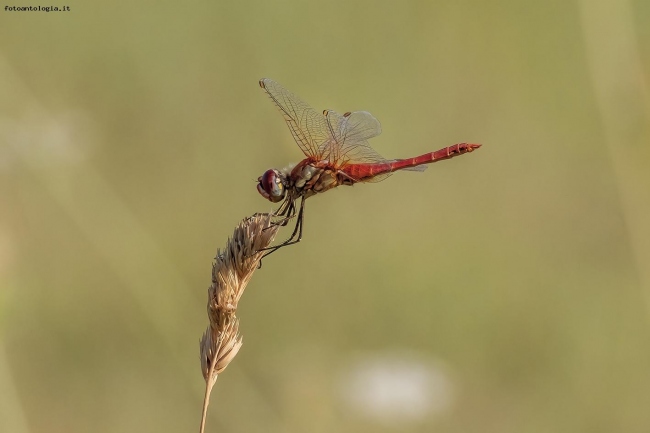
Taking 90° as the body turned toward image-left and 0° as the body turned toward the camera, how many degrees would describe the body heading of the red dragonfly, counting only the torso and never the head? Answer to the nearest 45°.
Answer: approximately 90°
